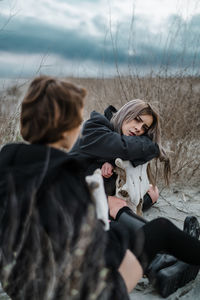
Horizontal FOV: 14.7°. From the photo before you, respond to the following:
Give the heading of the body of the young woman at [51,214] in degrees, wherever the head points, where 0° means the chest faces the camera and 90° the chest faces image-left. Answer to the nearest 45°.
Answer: approximately 225°

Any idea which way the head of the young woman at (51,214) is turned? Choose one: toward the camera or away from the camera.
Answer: away from the camera
